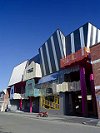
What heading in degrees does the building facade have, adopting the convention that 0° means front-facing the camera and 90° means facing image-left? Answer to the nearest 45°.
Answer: approximately 45°

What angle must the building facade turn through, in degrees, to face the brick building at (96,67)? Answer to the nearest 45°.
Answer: approximately 45° to its left
